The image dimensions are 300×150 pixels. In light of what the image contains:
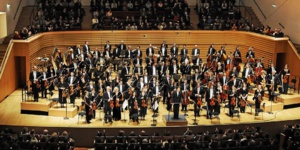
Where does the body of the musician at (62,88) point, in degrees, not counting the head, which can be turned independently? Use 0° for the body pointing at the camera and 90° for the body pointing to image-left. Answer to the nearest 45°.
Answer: approximately 0°

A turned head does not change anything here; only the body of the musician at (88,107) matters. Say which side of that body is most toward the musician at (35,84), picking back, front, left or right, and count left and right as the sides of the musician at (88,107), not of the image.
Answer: back

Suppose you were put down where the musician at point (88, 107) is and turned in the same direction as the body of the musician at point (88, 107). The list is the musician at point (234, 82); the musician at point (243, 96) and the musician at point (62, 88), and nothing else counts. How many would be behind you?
1

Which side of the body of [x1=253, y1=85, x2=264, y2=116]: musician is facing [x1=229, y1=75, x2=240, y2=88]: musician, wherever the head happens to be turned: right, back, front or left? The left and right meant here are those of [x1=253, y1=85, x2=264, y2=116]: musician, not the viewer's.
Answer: right

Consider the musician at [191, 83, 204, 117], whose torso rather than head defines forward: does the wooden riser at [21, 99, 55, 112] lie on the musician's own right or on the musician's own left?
on the musician's own right

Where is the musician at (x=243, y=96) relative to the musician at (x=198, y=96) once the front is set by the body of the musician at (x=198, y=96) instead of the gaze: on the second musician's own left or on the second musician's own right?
on the second musician's own left

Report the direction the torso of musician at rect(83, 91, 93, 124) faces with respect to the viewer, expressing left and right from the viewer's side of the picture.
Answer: facing the viewer and to the right of the viewer

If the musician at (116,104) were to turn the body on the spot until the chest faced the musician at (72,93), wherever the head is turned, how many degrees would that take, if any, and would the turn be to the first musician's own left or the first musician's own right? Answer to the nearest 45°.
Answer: approximately 135° to the first musician's own right

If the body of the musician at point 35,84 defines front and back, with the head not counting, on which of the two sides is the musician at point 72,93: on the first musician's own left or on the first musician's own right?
on the first musician's own left

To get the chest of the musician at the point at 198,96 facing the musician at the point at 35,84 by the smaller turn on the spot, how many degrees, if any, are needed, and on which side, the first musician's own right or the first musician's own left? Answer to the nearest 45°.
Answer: approximately 90° to the first musician's own right

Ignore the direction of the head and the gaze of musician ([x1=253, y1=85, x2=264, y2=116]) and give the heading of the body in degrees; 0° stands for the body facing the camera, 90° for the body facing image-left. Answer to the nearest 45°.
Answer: approximately 0°
